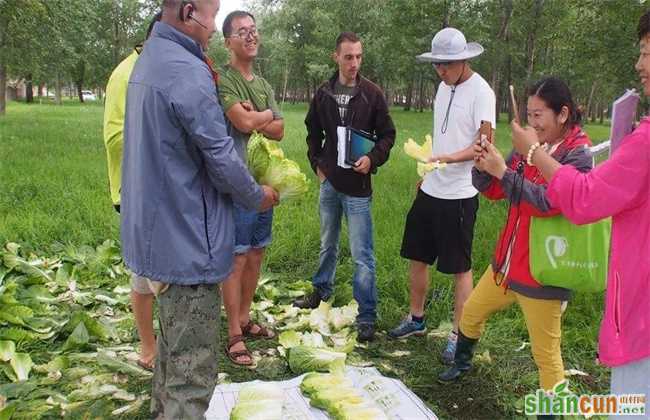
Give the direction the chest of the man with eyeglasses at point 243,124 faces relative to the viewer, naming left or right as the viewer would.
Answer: facing the viewer and to the right of the viewer

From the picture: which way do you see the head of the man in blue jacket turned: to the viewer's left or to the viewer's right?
to the viewer's right

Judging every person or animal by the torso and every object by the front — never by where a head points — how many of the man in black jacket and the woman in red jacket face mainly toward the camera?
1

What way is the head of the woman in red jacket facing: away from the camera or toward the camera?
toward the camera

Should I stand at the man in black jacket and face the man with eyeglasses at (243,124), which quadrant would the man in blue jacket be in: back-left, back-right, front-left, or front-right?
front-left

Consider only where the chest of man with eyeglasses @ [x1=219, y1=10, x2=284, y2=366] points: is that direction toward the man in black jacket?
no

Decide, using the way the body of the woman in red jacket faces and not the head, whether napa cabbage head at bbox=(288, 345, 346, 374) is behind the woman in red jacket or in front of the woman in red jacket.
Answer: in front

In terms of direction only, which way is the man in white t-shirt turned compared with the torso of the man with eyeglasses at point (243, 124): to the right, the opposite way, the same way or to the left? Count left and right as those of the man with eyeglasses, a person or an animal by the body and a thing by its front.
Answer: to the right

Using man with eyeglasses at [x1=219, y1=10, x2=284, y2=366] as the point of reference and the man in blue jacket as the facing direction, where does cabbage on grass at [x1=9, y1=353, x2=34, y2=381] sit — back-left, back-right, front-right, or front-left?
front-right

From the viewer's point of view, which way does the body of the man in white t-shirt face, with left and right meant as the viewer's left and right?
facing the viewer and to the left of the viewer

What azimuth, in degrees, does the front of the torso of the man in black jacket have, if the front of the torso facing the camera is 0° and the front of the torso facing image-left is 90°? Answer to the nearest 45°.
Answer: approximately 0°

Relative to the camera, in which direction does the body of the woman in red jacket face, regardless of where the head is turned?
to the viewer's left

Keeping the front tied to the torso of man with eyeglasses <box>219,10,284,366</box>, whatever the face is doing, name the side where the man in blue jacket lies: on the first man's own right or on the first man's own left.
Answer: on the first man's own right

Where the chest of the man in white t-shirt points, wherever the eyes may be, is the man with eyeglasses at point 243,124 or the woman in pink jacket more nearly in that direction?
the man with eyeglasses

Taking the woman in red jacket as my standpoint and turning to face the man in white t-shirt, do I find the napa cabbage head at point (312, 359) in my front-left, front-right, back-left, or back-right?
front-left

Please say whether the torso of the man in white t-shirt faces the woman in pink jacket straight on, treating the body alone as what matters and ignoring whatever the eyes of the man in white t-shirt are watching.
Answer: no
